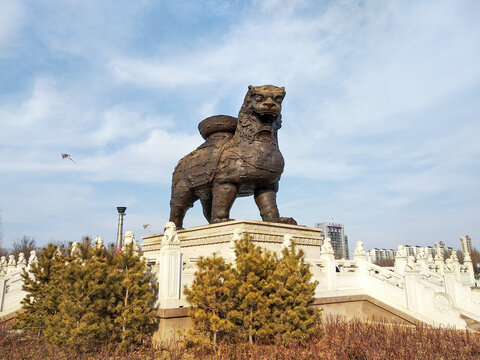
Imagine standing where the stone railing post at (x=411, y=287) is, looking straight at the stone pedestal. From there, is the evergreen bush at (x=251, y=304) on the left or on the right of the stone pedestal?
left

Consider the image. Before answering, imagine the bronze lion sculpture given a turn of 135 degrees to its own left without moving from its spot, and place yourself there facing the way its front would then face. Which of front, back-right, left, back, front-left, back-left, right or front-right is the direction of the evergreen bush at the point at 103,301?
back-left

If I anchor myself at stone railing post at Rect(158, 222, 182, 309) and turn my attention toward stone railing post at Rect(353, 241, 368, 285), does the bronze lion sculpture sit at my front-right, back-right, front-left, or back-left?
front-left

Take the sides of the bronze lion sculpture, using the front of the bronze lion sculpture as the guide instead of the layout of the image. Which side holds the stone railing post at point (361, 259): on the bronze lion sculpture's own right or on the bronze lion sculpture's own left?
on the bronze lion sculpture's own left

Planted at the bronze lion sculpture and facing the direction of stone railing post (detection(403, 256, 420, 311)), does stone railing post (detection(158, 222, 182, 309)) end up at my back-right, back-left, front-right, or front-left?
back-right

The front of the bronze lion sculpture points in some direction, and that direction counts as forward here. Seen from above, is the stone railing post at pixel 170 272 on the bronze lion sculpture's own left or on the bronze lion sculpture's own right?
on the bronze lion sculpture's own right

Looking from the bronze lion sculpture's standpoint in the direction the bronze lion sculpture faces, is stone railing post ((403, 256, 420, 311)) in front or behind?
in front

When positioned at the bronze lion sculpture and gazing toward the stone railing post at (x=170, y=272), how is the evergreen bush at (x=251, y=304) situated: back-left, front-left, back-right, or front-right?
front-left

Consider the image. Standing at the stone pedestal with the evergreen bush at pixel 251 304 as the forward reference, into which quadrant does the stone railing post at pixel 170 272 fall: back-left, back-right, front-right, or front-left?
front-right
